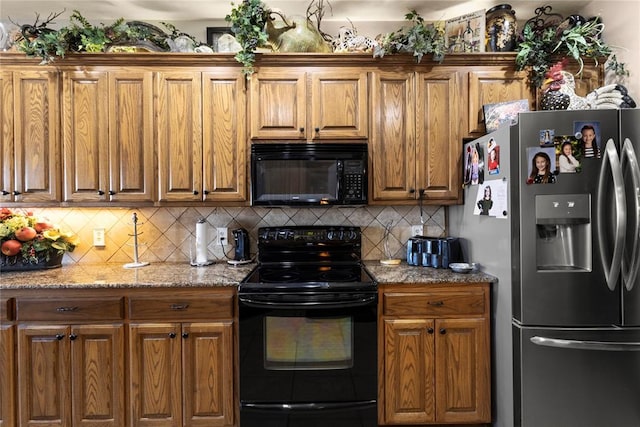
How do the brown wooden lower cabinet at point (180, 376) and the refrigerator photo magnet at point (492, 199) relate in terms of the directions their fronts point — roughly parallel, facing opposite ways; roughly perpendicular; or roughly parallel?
roughly perpendicular

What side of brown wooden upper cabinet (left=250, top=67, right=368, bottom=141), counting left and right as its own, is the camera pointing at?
front

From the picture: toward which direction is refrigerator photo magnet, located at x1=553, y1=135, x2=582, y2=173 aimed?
toward the camera

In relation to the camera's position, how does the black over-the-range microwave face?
facing the viewer

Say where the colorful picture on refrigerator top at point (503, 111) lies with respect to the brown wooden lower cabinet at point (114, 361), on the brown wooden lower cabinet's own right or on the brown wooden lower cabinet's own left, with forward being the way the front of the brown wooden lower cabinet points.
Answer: on the brown wooden lower cabinet's own left

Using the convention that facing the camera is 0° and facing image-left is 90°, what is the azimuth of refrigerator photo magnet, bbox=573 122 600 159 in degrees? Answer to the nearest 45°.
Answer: approximately 0°

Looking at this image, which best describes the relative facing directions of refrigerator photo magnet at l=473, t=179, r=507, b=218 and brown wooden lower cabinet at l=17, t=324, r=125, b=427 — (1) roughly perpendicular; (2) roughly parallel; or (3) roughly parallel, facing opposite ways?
roughly perpendicular

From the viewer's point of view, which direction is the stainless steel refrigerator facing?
toward the camera

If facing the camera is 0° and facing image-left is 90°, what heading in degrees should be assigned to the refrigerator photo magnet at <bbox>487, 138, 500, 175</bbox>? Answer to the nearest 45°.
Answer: approximately 45°
